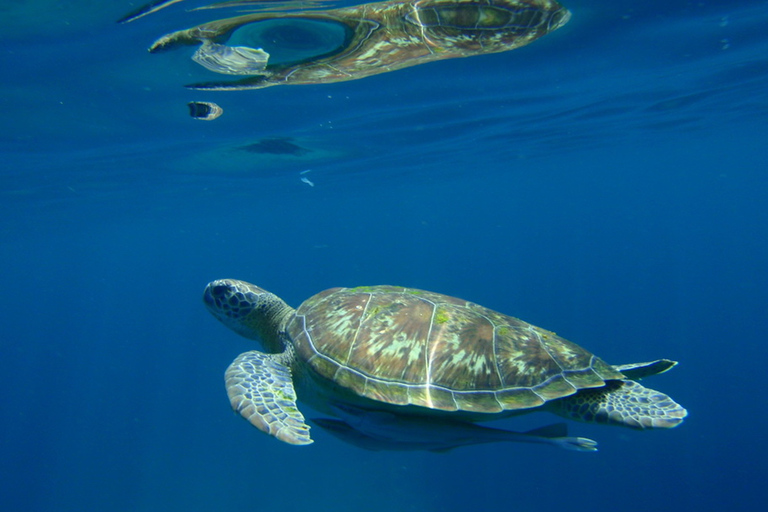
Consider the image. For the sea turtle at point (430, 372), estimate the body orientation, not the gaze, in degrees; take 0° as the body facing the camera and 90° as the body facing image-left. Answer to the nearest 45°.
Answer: approximately 90°
